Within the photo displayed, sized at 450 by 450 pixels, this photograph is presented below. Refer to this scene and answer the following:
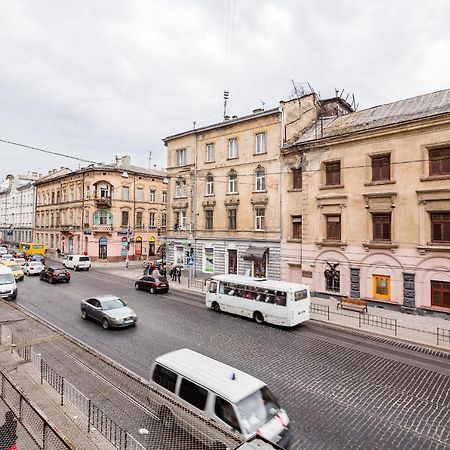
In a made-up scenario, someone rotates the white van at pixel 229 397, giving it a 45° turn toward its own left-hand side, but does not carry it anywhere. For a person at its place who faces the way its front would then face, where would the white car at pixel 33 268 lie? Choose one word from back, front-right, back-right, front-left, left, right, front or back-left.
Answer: back-left

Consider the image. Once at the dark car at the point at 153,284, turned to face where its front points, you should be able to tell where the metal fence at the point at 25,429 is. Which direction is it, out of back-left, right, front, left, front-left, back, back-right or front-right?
back-left

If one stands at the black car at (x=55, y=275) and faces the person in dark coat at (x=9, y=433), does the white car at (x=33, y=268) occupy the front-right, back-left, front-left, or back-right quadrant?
back-right

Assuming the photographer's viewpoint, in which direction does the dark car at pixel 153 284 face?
facing away from the viewer and to the left of the viewer

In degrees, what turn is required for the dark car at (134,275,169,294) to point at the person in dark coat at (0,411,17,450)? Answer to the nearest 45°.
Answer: approximately 135° to its left

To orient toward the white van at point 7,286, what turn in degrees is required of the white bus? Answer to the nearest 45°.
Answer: approximately 45° to its left

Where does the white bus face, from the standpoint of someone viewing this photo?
facing away from the viewer and to the left of the viewer

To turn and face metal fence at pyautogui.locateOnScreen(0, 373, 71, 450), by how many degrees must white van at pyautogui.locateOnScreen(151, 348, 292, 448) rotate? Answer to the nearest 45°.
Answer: approximately 135° to its right

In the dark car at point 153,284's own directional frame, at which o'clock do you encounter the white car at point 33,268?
The white car is roughly at 12 o'clock from the dark car.

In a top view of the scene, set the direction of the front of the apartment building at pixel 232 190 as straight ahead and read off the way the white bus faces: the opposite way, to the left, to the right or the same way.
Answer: to the right

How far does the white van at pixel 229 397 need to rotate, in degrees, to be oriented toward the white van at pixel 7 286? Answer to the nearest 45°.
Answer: approximately 180°

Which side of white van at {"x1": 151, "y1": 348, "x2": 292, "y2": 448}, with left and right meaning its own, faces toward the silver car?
back
